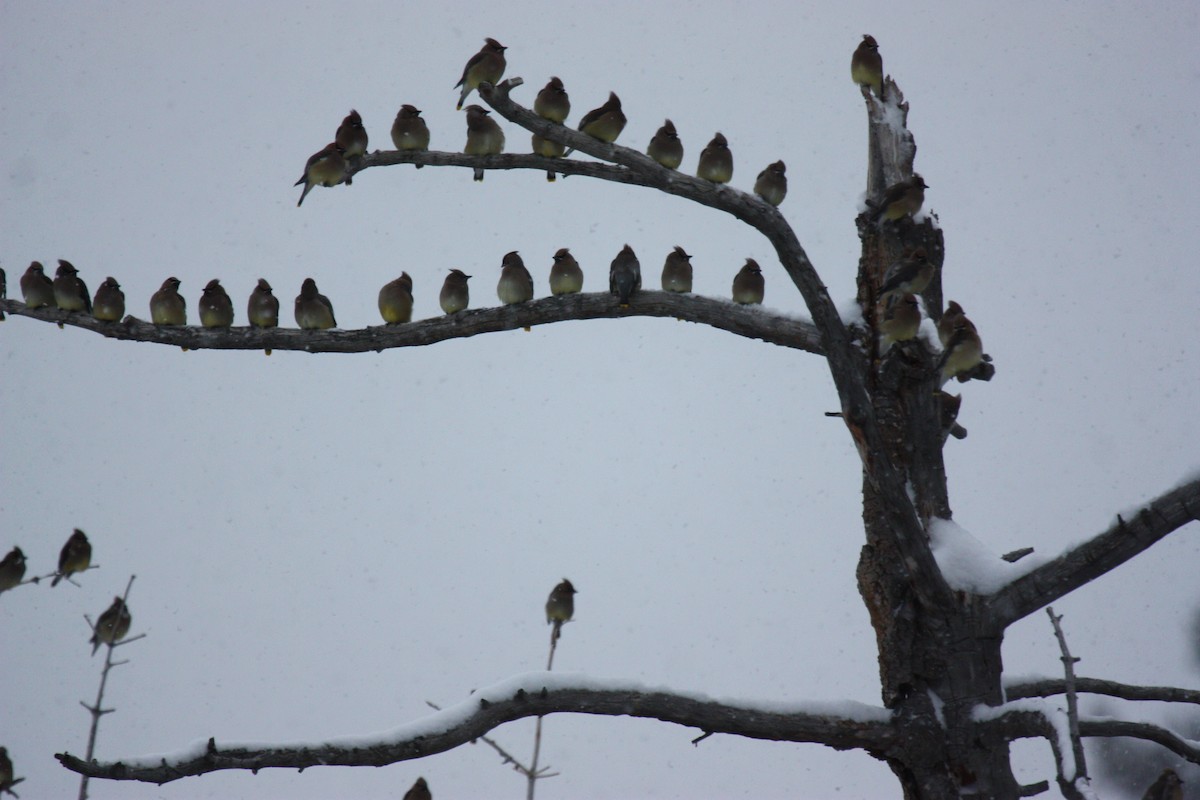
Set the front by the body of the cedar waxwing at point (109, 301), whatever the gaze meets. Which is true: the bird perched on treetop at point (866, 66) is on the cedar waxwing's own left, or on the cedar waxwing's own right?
on the cedar waxwing's own left

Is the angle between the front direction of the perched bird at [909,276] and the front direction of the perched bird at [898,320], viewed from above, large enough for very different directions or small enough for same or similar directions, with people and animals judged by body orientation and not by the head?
same or similar directions

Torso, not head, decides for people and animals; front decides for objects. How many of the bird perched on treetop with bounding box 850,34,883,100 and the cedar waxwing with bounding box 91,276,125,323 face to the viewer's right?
0

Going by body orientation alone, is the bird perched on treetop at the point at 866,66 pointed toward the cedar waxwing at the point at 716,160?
no

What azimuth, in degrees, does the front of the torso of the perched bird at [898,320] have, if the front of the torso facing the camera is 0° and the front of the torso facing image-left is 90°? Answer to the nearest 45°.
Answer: approximately 315°

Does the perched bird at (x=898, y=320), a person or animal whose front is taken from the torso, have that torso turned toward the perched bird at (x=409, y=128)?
no

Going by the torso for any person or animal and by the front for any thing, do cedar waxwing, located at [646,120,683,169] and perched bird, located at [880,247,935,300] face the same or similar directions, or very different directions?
same or similar directions

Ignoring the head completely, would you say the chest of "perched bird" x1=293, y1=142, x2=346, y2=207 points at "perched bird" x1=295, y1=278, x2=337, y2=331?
no

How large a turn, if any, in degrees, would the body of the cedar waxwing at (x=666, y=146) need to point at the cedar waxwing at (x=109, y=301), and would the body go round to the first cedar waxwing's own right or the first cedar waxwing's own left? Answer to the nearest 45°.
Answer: approximately 135° to the first cedar waxwing's own right

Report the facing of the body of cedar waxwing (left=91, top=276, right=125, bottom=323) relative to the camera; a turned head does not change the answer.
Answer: toward the camera

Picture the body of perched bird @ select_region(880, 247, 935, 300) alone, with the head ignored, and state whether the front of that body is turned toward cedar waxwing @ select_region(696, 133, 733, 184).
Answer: no

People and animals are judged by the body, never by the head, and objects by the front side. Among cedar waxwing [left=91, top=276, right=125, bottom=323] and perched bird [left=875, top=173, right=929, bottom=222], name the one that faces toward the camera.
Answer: the cedar waxwing

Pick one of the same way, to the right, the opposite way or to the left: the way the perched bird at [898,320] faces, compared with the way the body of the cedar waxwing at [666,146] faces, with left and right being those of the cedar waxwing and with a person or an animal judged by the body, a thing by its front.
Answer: the same way

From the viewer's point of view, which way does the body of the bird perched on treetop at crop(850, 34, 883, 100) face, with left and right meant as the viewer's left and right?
facing the viewer and to the left of the viewer
